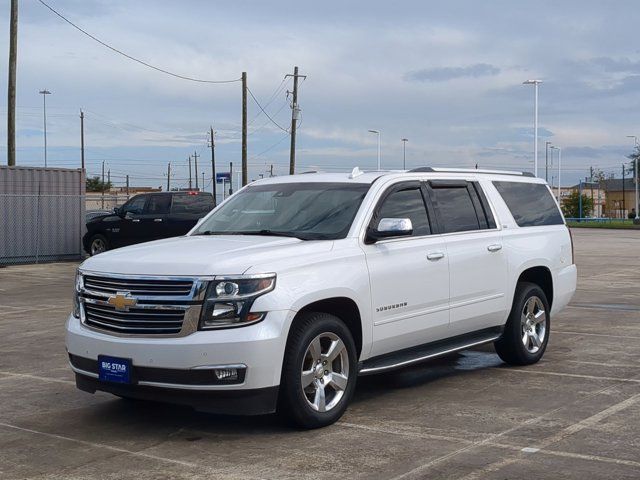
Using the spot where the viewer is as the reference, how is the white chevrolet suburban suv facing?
facing the viewer and to the left of the viewer

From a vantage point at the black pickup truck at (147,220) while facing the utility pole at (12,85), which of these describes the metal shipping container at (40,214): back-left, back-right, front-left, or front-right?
front-left

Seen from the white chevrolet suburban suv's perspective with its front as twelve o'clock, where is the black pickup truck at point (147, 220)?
The black pickup truck is roughly at 4 o'clock from the white chevrolet suburban suv.

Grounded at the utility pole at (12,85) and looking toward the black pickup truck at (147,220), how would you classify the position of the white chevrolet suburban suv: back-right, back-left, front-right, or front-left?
front-right

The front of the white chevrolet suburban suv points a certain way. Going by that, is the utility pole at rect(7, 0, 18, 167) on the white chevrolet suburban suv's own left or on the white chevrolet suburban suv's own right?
on the white chevrolet suburban suv's own right

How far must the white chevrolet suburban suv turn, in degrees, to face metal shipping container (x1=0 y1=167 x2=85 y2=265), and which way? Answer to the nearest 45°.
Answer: approximately 135° to its right

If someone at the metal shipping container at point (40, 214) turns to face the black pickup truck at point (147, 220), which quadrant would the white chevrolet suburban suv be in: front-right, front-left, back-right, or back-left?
front-right
